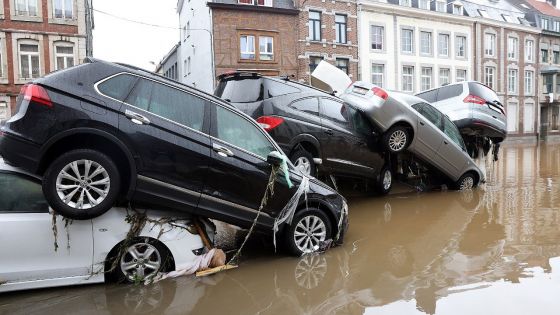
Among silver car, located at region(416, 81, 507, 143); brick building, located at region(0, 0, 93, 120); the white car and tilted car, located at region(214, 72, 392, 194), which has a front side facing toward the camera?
the brick building

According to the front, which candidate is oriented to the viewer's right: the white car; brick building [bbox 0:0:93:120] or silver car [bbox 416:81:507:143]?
the white car

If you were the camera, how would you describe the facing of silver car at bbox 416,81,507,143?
facing away from the viewer and to the left of the viewer

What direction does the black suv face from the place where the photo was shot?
facing to the right of the viewer

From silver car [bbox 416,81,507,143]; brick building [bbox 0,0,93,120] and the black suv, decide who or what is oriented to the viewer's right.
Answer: the black suv

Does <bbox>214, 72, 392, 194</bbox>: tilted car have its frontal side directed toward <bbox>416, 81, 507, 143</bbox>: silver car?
yes

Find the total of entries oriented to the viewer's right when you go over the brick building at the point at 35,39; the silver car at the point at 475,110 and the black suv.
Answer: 1

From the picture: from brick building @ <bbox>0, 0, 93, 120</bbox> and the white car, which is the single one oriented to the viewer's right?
the white car

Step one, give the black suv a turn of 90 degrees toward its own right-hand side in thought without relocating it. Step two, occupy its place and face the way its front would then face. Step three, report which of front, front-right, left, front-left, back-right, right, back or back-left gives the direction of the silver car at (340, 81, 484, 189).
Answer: back-left

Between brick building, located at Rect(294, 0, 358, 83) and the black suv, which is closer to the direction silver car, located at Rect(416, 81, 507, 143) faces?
the brick building

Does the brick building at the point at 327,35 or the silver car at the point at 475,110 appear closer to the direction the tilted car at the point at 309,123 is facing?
the silver car

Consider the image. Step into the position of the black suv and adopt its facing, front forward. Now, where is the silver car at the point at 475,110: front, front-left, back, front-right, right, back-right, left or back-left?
front-left

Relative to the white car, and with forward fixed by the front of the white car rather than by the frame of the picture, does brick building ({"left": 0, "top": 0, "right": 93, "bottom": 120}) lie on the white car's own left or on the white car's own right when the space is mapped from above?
on the white car's own left

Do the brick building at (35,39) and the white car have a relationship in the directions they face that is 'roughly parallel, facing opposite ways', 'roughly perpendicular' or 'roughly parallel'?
roughly perpendicular

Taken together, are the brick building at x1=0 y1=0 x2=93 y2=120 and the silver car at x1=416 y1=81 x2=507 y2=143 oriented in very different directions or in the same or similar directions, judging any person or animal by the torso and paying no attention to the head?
very different directions

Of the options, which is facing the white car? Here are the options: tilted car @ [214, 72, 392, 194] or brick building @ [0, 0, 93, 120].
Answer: the brick building

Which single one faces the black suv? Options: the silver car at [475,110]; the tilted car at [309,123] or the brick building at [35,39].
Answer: the brick building

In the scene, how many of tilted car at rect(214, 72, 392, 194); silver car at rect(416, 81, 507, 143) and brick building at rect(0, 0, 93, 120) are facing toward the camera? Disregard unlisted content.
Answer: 1

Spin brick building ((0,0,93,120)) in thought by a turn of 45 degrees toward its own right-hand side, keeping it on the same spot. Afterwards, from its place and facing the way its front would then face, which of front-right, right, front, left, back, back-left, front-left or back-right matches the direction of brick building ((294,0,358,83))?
back-left

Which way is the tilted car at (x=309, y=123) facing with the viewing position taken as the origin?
facing away from the viewer and to the right of the viewer

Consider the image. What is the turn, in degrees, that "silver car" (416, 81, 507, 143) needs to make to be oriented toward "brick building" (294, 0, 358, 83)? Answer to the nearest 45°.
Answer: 0° — it already faces it
